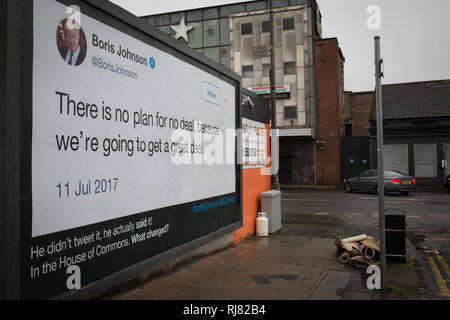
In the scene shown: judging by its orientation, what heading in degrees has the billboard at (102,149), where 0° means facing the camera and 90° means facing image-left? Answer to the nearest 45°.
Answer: approximately 315°

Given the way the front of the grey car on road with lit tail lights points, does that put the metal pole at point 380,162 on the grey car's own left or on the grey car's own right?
on the grey car's own left

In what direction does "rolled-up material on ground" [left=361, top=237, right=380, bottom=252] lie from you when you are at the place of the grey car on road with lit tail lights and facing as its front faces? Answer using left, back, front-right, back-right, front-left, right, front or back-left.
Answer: back-left

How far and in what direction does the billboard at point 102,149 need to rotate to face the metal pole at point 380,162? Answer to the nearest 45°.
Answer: approximately 45° to its left

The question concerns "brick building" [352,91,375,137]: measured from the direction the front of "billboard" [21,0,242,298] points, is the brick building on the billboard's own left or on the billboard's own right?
on the billboard's own left

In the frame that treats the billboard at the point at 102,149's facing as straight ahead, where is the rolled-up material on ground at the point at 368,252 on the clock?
The rolled-up material on ground is roughly at 10 o'clock from the billboard.

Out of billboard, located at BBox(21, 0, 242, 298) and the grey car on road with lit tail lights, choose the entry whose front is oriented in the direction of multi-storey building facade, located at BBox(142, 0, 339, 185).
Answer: the grey car on road with lit tail lights

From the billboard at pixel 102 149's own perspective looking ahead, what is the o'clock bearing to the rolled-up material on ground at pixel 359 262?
The rolled-up material on ground is roughly at 10 o'clock from the billboard.

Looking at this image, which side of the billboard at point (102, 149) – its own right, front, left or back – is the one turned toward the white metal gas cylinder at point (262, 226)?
left

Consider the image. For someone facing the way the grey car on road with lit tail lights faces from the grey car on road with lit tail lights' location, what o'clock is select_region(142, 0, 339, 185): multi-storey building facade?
The multi-storey building facade is roughly at 12 o'clock from the grey car on road with lit tail lights.

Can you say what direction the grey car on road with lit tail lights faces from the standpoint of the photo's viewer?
facing away from the viewer and to the left of the viewer
